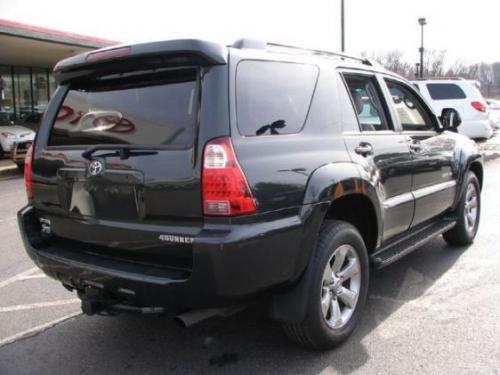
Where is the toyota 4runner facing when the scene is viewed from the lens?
facing away from the viewer and to the right of the viewer

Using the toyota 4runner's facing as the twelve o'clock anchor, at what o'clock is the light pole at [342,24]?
The light pole is roughly at 11 o'clock from the toyota 4runner.

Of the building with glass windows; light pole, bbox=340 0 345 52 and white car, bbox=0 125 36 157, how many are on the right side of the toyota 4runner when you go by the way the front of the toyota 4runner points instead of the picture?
0

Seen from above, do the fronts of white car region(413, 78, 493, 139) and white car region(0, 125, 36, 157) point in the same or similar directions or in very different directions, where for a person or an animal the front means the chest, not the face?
very different directions

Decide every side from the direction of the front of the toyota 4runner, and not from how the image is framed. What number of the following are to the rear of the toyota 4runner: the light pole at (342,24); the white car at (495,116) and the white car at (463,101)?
0

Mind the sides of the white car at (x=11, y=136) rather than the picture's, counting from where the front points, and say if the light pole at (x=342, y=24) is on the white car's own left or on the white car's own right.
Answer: on the white car's own left

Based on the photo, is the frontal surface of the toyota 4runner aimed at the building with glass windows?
no

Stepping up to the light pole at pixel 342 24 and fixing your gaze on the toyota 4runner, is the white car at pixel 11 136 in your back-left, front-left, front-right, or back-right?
front-right

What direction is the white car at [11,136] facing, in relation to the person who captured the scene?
facing the viewer and to the right of the viewer

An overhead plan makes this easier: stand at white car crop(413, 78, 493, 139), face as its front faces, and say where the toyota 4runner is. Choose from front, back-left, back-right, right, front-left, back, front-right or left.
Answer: left

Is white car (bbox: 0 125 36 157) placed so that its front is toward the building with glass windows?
no

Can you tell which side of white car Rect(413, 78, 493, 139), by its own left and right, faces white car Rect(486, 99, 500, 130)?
right
